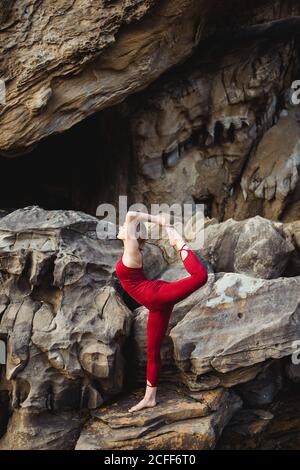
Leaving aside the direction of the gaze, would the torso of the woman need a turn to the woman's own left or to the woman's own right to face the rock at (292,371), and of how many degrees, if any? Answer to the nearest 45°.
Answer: approximately 135° to the woman's own right

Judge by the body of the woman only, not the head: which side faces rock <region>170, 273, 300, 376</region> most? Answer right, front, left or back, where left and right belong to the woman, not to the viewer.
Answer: back

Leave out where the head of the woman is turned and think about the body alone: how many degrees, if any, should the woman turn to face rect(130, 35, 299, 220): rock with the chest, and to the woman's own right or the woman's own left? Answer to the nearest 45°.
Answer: approximately 90° to the woman's own right

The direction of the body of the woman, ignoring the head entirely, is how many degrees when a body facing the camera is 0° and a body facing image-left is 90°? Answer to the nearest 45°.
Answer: approximately 90°

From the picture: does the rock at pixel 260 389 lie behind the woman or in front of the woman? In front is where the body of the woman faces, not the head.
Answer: behind

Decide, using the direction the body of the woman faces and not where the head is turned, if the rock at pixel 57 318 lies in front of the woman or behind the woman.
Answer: in front

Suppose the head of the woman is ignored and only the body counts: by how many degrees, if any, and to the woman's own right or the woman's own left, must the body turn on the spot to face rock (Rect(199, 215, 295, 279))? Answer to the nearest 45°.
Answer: approximately 135° to the woman's own right
